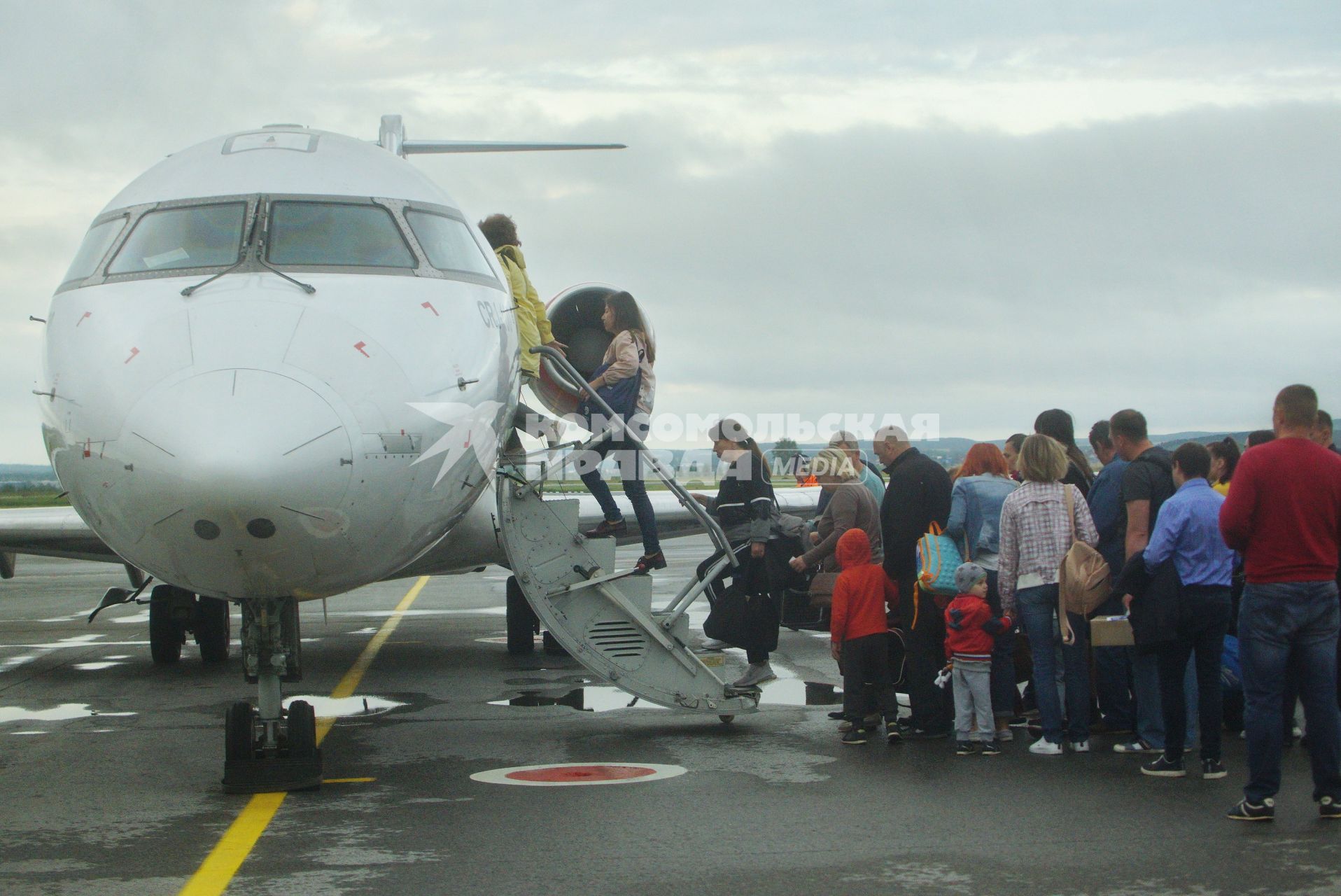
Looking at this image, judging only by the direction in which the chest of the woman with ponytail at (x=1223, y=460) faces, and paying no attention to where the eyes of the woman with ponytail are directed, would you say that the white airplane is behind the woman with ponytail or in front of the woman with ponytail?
in front

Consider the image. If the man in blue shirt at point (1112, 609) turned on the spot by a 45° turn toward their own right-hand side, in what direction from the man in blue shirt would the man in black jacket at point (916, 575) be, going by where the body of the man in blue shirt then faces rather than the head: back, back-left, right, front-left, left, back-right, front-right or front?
front-left

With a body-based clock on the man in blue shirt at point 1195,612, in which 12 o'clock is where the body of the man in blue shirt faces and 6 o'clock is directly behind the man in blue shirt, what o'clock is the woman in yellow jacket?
The woman in yellow jacket is roughly at 11 o'clock from the man in blue shirt.

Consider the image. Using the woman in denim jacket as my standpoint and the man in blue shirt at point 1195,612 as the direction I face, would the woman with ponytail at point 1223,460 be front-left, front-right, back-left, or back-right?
front-left

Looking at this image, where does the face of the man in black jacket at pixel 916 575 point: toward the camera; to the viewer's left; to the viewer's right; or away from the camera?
to the viewer's left

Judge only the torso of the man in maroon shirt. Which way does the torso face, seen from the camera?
away from the camera

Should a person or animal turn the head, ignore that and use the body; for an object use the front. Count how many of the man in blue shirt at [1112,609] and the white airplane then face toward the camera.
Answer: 1

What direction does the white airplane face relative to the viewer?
toward the camera

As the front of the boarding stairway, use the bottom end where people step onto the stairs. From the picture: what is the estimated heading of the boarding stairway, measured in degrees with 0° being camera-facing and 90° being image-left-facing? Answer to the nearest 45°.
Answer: approximately 270°

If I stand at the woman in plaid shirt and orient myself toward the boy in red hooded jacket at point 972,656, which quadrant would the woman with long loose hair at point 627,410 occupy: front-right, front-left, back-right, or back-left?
front-right

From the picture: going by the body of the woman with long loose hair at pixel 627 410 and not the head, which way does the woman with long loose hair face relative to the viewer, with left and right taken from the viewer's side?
facing to the left of the viewer

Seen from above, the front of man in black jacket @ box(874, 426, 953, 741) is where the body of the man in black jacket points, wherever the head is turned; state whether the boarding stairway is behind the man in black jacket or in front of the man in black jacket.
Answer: in front

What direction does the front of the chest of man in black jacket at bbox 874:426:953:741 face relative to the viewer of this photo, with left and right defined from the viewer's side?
facing to the left of the viewer

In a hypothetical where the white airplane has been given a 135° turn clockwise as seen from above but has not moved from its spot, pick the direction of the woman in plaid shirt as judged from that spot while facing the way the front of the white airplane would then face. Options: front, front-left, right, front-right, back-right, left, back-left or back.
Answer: back-right

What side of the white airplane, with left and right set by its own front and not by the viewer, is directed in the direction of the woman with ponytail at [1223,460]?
left
